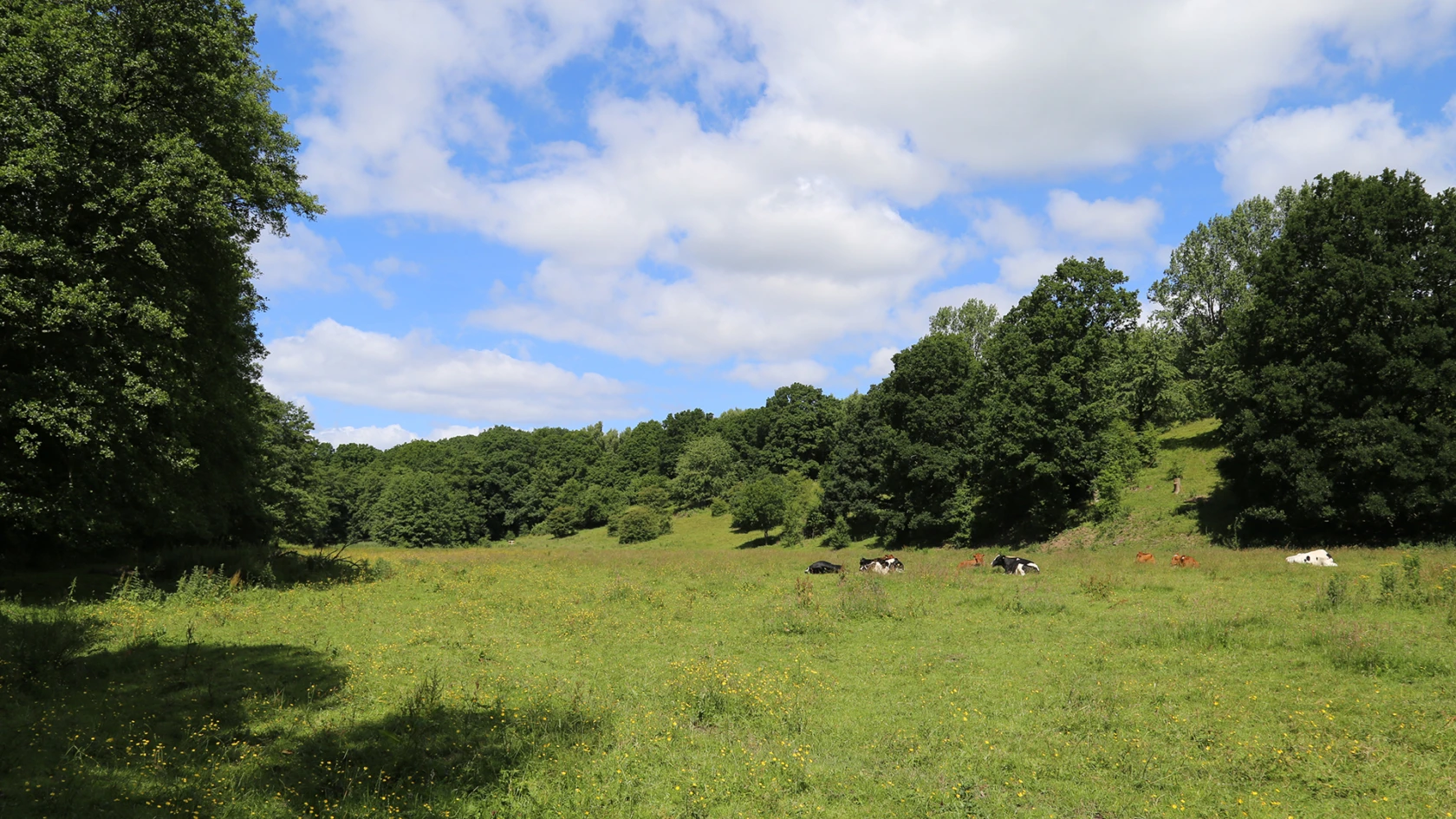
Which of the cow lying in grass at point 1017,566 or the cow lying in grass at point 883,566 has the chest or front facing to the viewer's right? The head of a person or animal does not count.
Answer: the cow lying in grass at point 883,566

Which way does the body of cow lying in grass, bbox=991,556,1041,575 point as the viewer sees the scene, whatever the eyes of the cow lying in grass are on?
to the viewer's left

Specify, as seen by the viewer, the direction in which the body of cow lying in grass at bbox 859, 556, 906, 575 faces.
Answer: to the viewer's right
